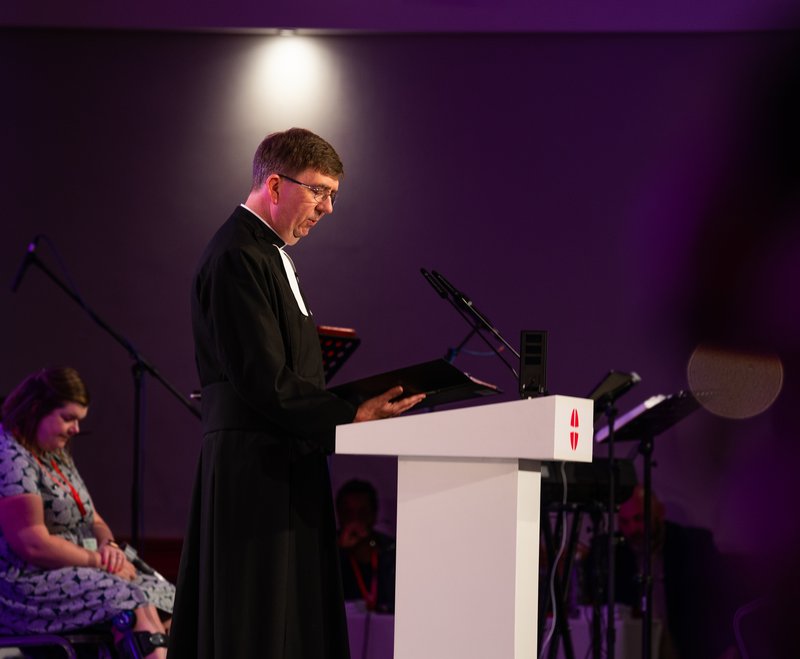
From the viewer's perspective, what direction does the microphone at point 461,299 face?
to the viewer's left

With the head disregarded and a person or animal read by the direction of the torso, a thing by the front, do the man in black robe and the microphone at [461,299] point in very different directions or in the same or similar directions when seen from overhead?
very different directions

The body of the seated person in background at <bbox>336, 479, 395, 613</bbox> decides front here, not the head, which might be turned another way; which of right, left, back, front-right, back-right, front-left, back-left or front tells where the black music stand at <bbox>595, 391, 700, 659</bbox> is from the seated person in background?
front-left

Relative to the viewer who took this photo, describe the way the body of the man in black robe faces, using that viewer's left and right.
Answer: facing to the right of the viewer

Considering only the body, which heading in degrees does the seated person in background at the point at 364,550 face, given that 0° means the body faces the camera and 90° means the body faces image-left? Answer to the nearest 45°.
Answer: approximately 0°

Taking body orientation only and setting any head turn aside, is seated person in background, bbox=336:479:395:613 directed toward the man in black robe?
yes
